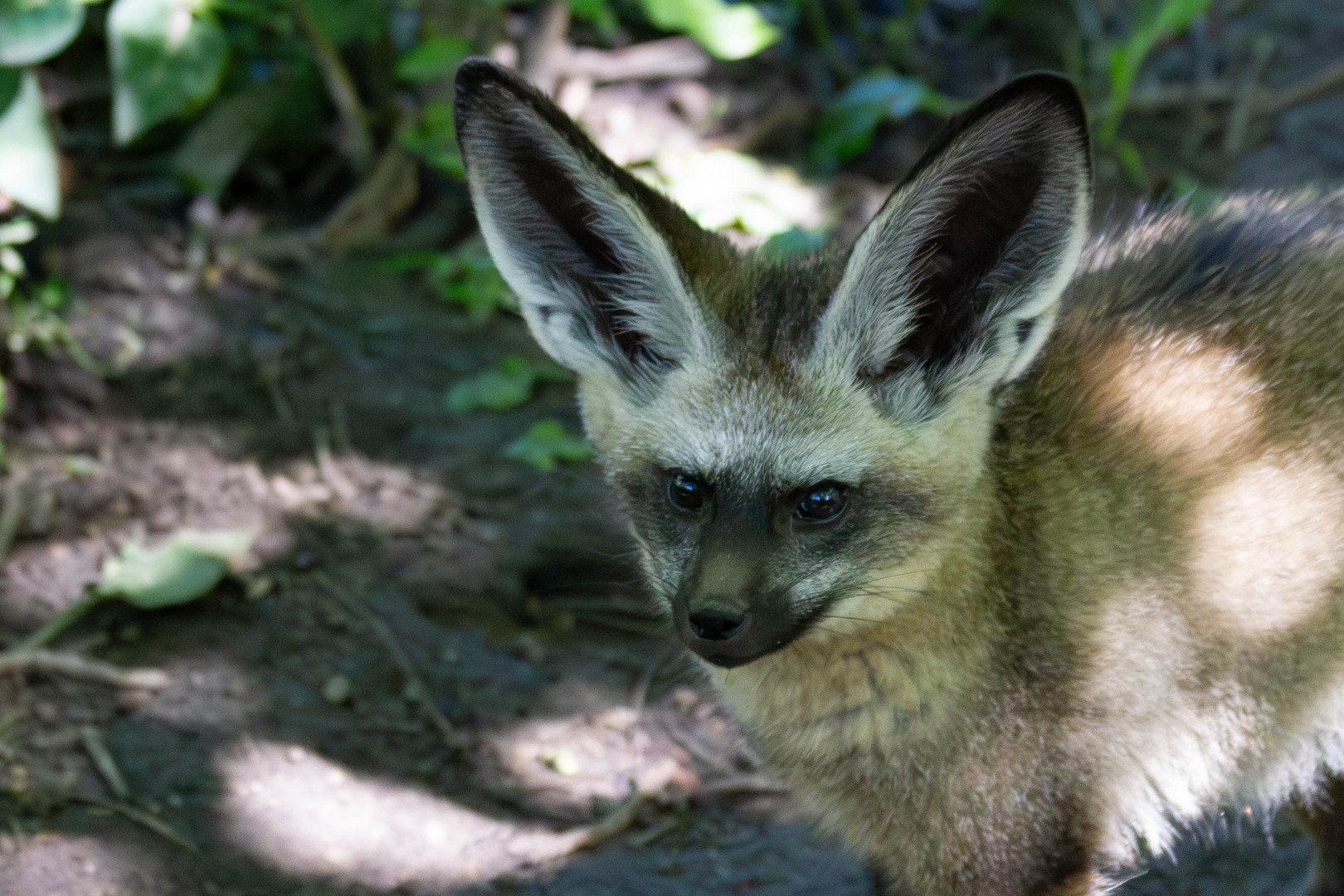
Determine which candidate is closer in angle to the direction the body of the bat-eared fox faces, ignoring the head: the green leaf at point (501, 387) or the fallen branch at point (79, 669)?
the fallen branch

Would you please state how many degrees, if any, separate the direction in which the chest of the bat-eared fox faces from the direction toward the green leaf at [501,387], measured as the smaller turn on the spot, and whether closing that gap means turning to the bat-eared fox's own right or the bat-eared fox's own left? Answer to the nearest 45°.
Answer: approximately 90° to the bat-eared fox's own right

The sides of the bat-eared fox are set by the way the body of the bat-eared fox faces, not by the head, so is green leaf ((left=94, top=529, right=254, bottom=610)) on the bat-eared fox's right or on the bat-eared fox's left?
on the bat-eared fox's right

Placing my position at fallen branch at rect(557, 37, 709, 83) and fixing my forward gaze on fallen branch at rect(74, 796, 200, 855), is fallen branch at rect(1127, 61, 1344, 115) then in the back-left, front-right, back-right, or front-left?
back-left

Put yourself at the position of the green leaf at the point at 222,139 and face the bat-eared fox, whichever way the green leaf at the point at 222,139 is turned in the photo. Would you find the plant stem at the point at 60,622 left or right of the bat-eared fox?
right

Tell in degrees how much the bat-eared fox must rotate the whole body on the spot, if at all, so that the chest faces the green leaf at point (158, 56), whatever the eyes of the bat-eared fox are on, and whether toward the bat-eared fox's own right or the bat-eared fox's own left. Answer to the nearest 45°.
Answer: approximately 90° to the bat-eared fox's own right

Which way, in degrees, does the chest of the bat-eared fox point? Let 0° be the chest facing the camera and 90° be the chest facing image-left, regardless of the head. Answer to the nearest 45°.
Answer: approximately 45°

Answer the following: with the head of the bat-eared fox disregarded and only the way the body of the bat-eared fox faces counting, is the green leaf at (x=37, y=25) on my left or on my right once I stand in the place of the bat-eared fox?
on my right

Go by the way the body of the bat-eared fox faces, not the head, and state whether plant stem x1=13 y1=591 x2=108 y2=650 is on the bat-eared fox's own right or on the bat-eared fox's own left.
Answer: on the bat-eared fox's own right

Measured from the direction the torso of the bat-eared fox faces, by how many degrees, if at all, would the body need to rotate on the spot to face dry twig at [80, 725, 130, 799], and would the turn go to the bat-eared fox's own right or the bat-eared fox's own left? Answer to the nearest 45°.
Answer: approximately 45° to the bat-eared fox's own right

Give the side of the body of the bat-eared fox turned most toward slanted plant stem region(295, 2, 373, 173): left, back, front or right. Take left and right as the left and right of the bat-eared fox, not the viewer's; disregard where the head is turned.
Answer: right
